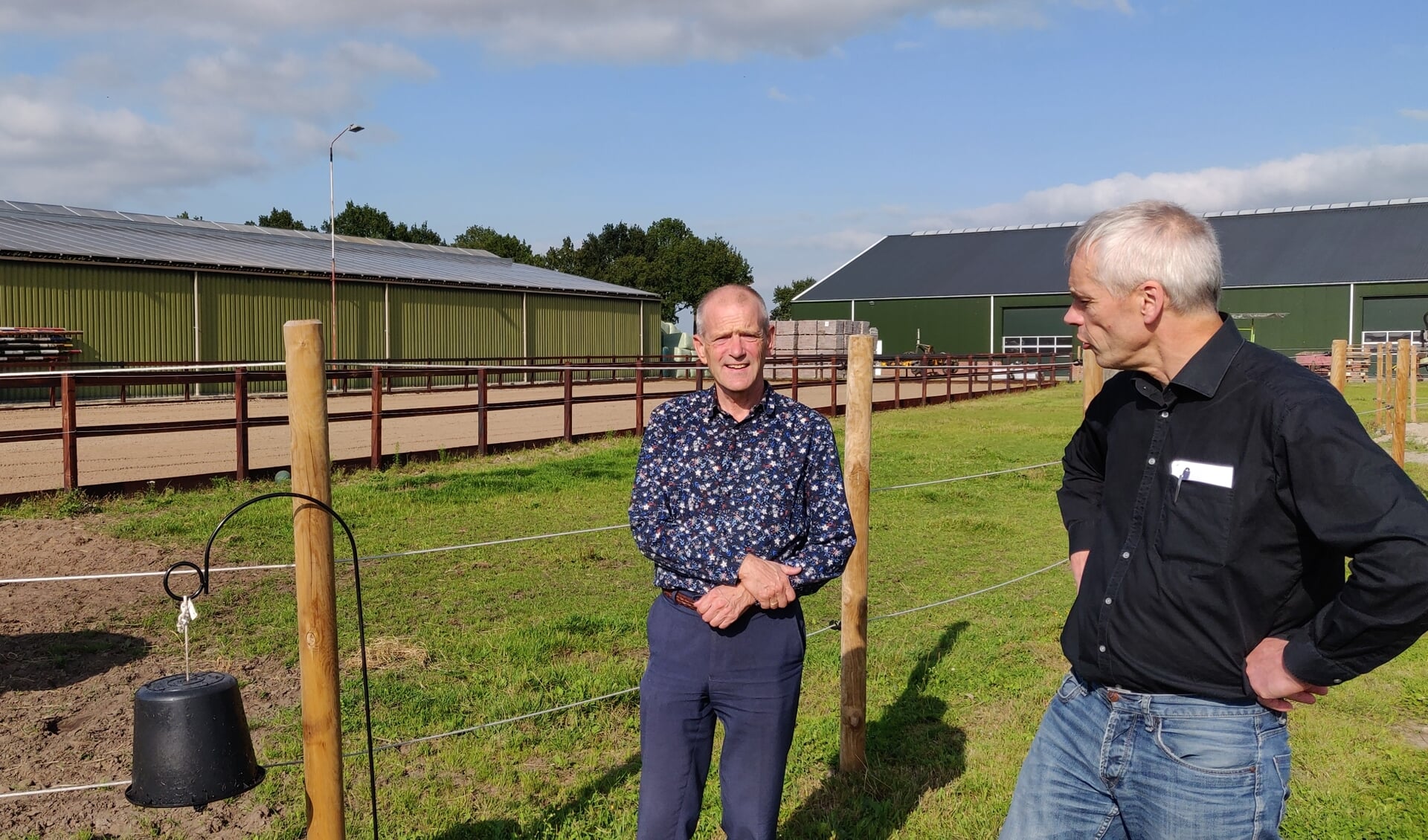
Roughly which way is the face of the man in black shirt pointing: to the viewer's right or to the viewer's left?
to the viewer's left

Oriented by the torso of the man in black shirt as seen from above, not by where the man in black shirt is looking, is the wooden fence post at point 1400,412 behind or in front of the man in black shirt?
behind

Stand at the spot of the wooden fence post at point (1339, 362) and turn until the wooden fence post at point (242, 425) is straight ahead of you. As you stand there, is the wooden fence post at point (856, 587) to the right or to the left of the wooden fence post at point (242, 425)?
left

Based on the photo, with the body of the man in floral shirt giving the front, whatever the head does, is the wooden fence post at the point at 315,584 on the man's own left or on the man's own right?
on the man's own right

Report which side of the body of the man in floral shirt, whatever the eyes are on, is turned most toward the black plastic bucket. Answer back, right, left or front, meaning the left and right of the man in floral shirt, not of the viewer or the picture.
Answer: right

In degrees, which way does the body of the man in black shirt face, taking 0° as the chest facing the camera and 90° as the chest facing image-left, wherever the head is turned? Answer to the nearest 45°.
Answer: approximately 45°

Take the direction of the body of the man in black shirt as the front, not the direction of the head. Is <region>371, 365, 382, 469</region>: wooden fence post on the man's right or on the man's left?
on the man's right

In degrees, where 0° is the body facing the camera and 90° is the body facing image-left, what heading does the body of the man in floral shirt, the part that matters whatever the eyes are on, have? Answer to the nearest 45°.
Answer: approximately 0°

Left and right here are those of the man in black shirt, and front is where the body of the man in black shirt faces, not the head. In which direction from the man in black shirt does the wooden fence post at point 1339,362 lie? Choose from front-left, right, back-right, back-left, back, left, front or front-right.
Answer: back-right

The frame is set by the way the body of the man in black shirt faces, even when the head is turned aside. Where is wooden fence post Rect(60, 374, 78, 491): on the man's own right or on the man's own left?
on the man's own right
